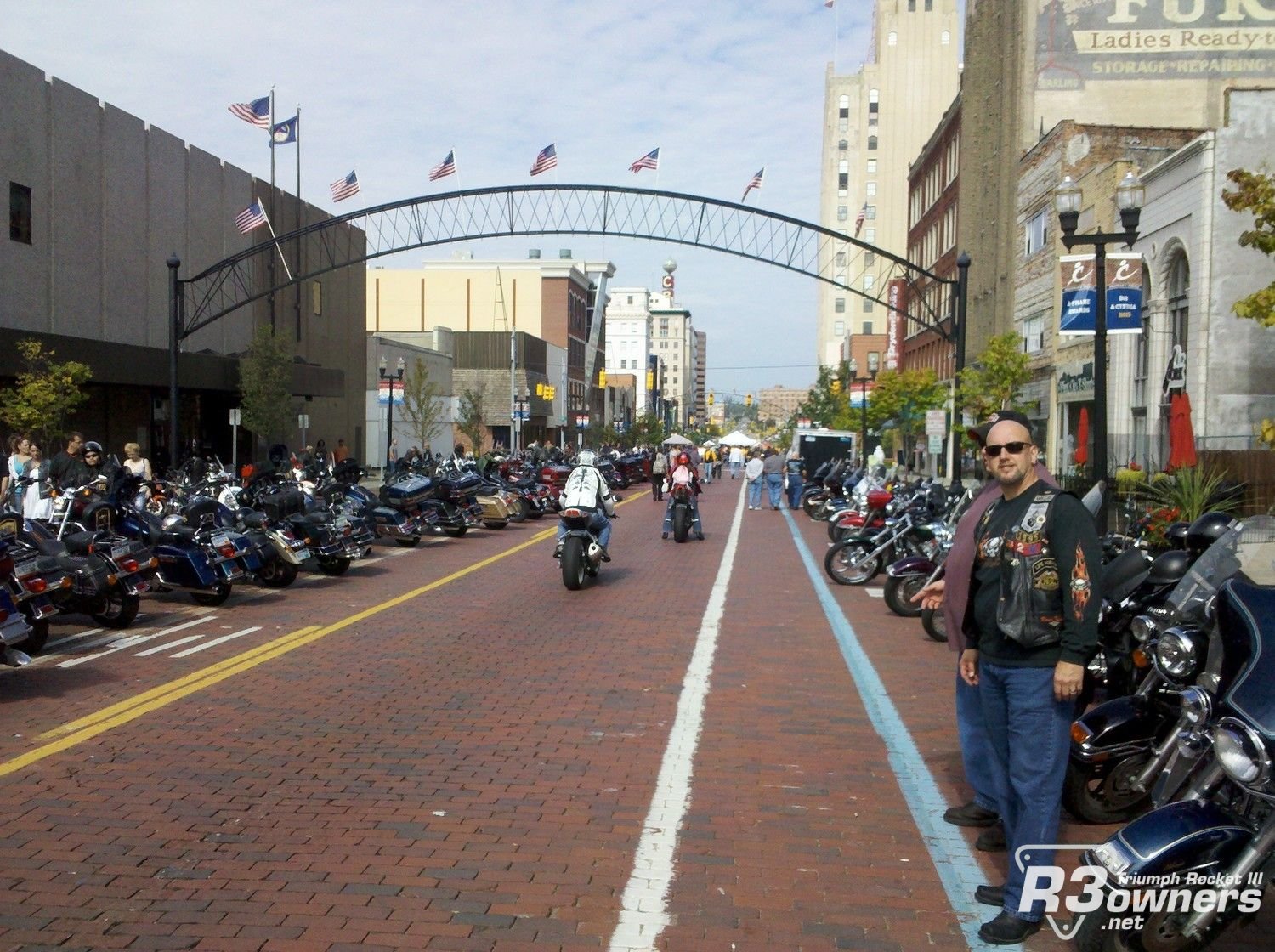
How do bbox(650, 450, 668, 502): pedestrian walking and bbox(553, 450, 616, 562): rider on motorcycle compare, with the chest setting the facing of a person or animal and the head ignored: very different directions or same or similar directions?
same or similar directions

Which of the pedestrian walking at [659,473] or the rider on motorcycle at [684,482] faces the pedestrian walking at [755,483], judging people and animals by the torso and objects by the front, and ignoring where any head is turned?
the rider on motorcycle

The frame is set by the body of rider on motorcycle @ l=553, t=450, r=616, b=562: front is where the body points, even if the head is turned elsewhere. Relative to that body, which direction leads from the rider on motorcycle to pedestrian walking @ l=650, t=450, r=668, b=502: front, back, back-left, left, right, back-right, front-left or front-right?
front

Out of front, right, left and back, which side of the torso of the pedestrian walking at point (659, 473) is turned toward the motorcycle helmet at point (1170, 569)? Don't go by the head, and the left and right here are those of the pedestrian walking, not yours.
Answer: back

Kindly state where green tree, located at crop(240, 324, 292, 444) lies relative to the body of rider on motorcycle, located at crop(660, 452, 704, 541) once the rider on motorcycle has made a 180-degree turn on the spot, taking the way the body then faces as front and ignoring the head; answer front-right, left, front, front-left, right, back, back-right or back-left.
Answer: back-right

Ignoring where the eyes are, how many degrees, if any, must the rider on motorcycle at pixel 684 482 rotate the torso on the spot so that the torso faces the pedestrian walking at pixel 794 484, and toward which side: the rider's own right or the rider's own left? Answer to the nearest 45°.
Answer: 0° — they already face them

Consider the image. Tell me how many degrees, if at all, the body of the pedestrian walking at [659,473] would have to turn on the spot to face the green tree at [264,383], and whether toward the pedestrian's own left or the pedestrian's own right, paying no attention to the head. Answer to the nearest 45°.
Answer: approximately 90° to the pedestrian's own left

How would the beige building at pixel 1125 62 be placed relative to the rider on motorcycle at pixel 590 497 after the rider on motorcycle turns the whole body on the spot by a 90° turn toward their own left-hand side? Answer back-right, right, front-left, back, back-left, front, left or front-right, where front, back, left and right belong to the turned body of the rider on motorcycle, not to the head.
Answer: back-right

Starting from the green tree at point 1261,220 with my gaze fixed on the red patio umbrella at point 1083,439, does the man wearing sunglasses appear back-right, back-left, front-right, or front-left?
back-left

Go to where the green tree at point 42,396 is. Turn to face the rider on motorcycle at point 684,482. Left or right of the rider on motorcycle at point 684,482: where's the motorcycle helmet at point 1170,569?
right

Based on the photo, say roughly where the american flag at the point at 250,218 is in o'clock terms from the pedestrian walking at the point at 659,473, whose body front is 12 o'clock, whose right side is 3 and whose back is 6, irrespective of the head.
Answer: The american flag is roughly at 8 o'clock from the pedestrian walking.

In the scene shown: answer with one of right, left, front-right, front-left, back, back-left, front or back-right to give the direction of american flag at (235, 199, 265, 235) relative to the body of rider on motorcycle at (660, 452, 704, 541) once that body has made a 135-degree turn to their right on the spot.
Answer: back

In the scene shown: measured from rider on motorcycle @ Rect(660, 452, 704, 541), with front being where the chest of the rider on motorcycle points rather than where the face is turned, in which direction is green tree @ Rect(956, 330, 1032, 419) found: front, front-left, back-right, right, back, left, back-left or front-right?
front-right

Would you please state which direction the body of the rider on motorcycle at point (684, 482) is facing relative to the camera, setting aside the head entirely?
away from the camera

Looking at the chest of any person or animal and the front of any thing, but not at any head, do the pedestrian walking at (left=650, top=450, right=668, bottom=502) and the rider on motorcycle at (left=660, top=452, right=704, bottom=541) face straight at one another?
no

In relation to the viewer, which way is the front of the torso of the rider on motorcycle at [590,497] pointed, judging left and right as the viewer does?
facing away from the viewer

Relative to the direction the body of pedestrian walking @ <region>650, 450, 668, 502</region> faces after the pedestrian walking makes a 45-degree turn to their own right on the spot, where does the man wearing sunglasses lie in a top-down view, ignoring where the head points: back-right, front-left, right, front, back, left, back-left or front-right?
back-right

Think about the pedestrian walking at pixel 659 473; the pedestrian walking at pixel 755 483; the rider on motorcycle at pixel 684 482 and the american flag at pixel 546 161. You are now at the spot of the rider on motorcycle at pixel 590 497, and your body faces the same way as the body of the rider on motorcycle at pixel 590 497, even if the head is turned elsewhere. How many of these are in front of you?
4

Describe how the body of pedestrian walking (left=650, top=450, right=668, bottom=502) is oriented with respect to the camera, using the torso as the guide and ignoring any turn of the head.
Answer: away from the camera

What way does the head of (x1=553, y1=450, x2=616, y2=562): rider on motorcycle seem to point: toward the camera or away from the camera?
away from the camera

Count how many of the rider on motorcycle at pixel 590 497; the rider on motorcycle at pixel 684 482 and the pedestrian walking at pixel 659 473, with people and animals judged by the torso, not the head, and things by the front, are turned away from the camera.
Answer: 3
